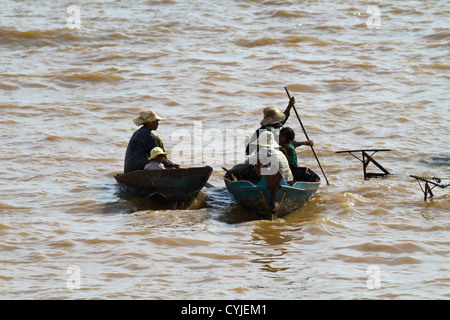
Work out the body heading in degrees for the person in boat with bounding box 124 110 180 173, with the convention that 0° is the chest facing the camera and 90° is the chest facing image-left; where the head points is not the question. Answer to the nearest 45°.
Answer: approximately 270°

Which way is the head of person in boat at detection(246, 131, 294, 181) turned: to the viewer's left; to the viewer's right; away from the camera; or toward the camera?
away from the camera

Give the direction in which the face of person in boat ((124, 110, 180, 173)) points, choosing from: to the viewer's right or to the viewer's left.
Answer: to the viewer's right

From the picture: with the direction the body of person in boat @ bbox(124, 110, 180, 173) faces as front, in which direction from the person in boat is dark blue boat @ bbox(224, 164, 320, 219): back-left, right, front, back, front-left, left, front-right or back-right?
front-right
